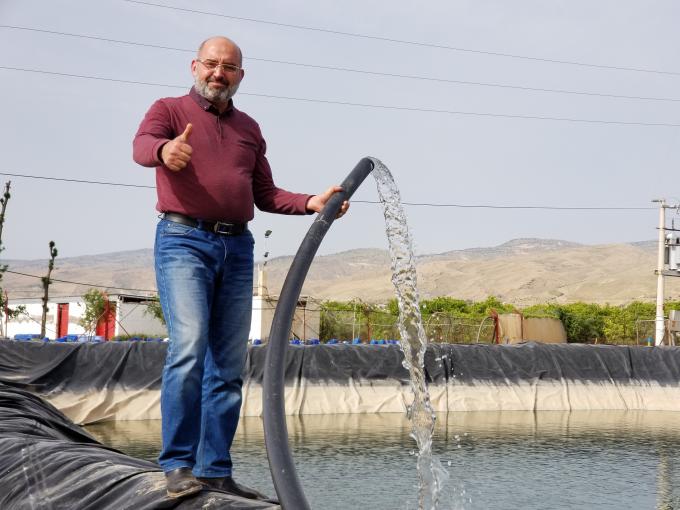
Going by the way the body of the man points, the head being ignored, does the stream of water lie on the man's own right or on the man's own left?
on the man's own left

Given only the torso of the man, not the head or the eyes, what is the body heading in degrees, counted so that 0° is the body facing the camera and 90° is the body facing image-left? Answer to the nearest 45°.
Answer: approximately 315°
